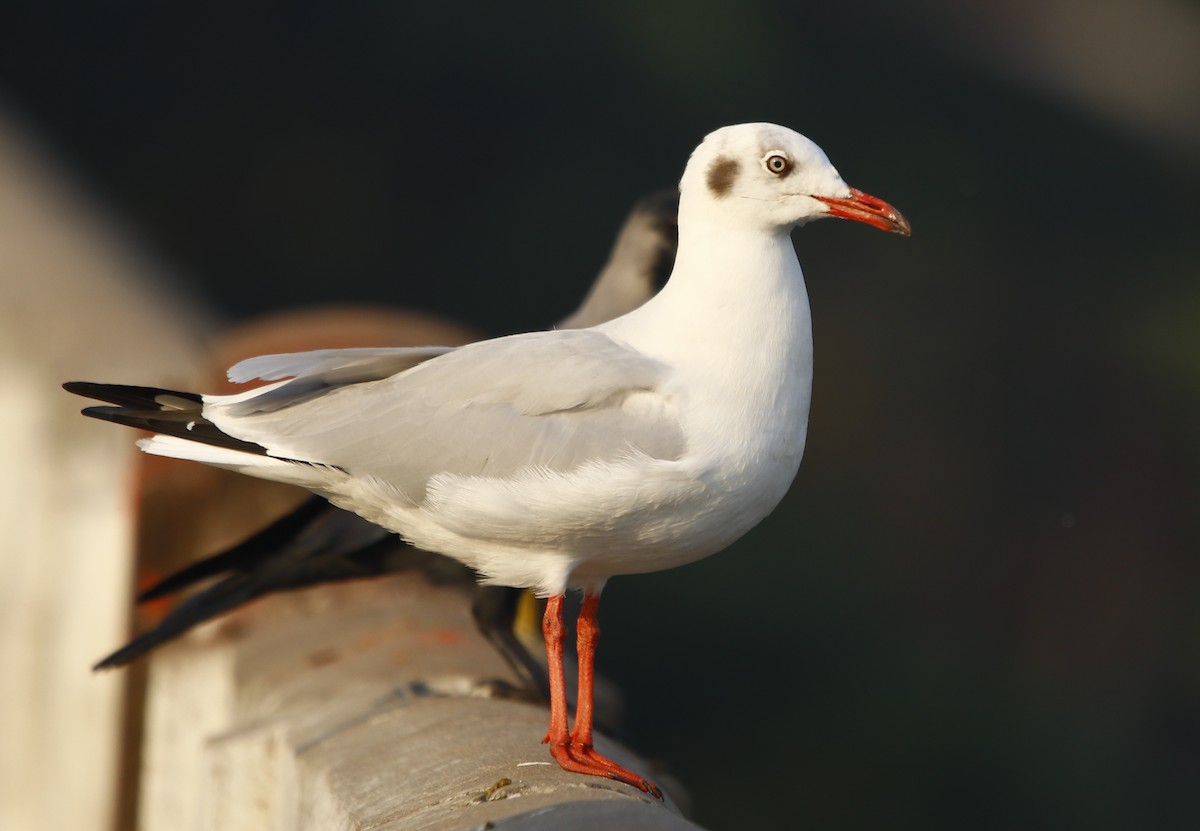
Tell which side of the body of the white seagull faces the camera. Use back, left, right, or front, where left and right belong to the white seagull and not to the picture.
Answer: right
